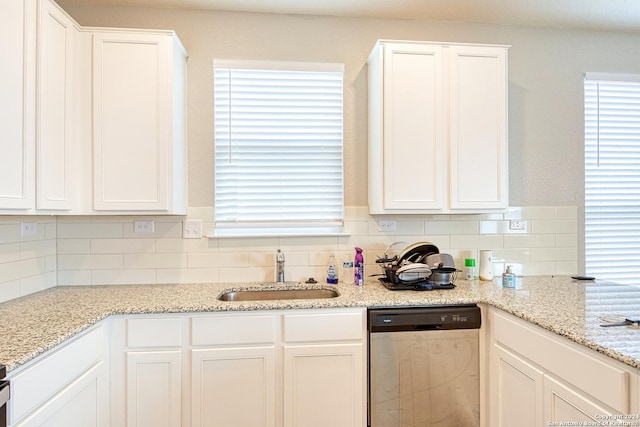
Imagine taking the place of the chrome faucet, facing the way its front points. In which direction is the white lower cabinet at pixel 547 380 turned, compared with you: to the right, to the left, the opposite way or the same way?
to the right

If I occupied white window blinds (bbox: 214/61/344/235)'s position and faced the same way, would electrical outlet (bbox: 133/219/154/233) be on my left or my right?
on my right

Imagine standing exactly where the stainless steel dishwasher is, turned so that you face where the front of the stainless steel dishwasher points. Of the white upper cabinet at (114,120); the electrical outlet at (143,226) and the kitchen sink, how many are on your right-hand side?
3

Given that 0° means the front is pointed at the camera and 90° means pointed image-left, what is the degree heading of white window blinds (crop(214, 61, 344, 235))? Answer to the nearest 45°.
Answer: approximately 0°
